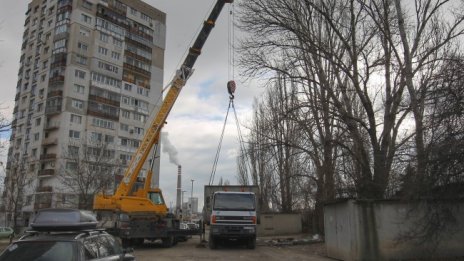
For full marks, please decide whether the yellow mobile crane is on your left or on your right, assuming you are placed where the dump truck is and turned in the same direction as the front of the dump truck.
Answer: on your right

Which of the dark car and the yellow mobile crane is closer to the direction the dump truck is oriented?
the dark car

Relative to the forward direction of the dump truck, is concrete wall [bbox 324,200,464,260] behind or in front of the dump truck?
in front

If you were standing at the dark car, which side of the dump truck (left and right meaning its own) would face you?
front

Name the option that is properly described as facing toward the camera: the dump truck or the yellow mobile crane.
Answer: the dump truck

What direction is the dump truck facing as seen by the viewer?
toward the camera

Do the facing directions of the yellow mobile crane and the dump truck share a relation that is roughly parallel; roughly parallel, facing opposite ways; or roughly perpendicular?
roughly perpendicular

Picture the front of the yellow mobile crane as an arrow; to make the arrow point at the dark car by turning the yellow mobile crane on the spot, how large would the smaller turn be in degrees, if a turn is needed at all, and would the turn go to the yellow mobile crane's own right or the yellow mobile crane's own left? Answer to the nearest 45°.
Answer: approximately 90° to the yellow mobile crane's own right

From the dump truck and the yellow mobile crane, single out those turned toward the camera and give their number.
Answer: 1
